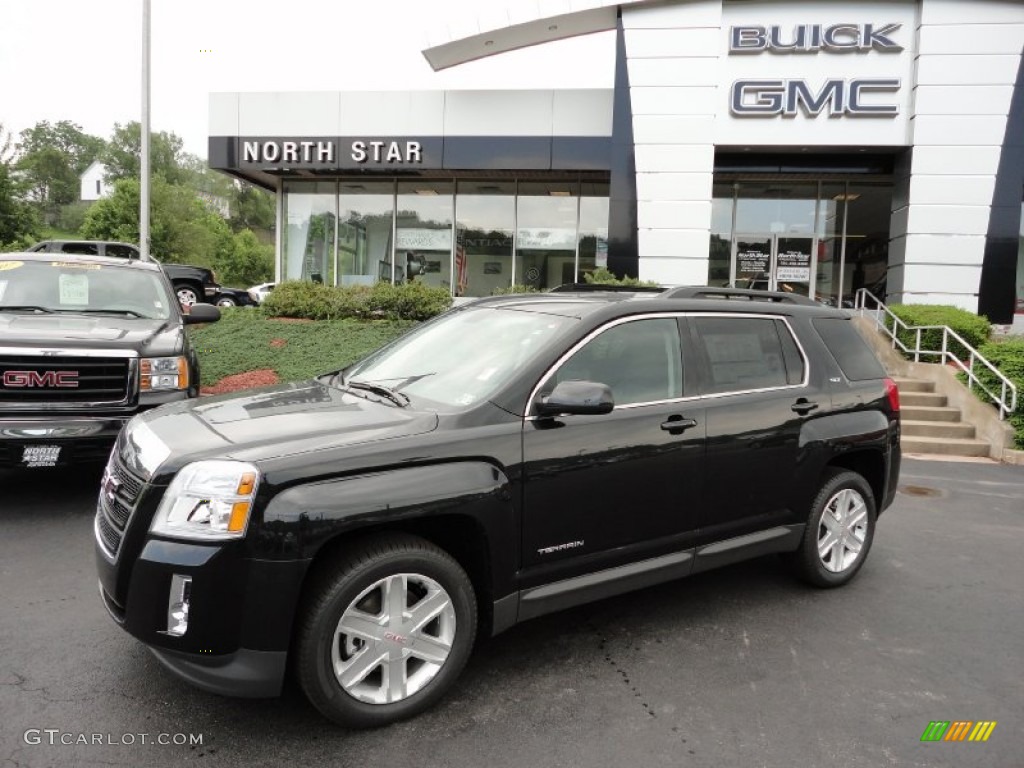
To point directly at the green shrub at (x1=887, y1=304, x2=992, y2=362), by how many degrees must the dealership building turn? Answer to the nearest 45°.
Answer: approximately 45° to its left

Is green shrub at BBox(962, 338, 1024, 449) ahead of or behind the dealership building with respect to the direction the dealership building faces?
ahead

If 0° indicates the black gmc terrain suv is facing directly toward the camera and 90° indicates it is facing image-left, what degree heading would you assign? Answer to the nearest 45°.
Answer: approximately 45°

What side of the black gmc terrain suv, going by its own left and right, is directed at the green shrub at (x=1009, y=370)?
back

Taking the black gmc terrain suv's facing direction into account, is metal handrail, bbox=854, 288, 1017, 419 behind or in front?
behind

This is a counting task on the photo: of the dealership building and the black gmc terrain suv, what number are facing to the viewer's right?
0

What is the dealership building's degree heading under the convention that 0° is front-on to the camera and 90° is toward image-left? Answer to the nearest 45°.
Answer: approximately 0°

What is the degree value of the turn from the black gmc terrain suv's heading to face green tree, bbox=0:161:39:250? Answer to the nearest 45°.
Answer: approximately 90° to its right
